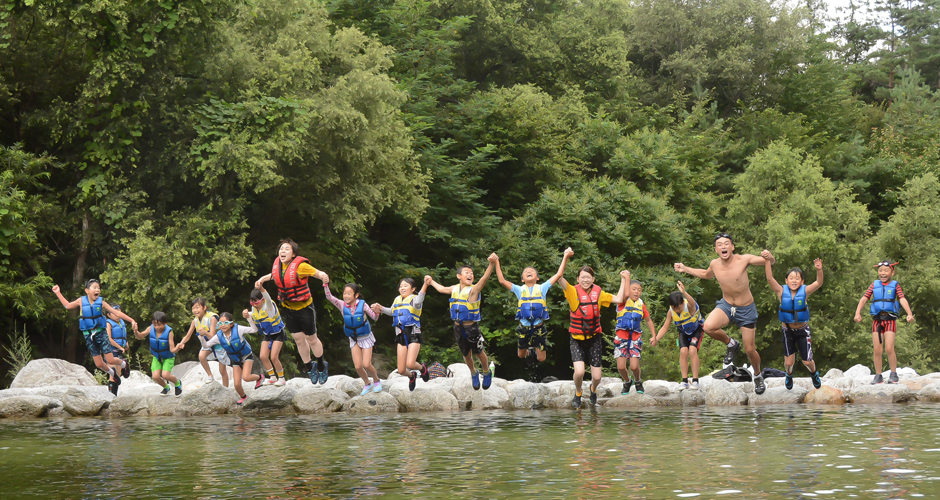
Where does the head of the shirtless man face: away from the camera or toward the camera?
toward the camera

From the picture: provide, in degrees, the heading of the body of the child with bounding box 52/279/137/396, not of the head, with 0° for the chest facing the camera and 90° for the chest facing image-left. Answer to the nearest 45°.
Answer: approximately 0°

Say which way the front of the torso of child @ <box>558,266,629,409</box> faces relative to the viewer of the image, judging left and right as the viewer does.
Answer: facing the viewer

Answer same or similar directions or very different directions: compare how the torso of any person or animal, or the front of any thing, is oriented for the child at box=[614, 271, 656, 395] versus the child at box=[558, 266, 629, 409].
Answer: same or similar directions

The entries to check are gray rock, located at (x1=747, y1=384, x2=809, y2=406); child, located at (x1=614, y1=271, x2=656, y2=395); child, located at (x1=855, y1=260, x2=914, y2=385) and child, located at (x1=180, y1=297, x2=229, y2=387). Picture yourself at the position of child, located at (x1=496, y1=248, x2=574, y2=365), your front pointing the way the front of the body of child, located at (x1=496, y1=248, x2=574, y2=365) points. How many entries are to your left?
3

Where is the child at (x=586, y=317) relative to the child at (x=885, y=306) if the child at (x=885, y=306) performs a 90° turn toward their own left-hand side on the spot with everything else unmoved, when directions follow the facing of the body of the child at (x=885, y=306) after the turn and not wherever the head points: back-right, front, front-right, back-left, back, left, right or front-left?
back-right

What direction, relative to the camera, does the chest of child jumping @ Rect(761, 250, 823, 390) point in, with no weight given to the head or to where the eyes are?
toward the camera

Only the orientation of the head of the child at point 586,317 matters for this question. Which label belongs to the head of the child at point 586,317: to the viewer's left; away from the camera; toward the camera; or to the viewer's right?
toward the camera

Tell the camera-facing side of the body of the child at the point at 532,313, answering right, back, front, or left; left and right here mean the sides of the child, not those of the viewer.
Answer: front

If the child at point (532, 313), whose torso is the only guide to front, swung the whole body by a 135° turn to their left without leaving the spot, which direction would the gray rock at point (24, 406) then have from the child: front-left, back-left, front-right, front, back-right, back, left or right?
back-left

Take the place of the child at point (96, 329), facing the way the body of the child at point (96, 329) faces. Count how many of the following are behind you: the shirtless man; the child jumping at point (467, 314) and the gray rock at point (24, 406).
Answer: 0

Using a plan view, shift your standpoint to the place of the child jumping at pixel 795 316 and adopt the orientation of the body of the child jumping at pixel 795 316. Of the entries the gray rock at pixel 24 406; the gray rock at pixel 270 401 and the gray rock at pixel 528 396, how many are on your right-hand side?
3

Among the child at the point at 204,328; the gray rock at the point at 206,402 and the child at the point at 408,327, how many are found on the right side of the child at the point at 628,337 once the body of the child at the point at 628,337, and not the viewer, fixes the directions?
3

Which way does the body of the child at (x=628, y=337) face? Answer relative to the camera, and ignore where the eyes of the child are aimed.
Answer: toward the camera
